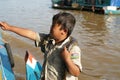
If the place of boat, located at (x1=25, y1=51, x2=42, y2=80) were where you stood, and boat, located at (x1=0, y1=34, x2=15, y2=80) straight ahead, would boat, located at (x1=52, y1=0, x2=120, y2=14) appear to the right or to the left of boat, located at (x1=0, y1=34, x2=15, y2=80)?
right

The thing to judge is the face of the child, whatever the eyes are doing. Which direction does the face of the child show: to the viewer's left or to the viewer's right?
to the viewer's left

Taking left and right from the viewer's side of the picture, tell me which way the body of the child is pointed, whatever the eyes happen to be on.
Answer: facing the viewer and to the left of the viewer

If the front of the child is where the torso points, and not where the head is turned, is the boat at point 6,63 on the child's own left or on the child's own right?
on the child's own right

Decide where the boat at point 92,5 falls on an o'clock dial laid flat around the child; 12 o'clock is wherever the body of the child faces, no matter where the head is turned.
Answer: The boat is roughly at 5 o'clock from the child.
